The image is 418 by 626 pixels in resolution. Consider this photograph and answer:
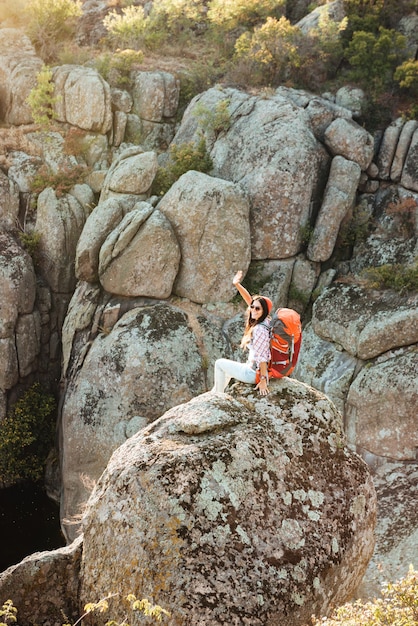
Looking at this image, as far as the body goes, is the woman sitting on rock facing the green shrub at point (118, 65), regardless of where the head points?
no

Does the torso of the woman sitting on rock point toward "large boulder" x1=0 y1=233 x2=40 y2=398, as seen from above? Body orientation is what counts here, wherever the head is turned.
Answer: no

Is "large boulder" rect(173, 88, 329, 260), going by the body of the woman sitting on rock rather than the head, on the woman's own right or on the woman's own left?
on the woman's own right

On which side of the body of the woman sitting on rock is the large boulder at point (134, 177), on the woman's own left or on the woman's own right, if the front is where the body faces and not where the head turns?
on the woman's own right

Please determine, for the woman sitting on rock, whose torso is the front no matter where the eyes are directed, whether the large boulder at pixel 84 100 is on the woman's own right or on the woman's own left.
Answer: on the woman's own right

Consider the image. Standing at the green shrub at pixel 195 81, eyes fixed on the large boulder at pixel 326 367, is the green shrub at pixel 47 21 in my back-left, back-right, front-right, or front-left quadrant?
back-right

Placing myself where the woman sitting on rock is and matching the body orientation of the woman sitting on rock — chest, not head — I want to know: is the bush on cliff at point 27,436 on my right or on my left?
on my right

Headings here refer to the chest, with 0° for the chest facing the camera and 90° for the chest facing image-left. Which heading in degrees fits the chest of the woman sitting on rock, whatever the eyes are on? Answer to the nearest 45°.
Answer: approximately 90°

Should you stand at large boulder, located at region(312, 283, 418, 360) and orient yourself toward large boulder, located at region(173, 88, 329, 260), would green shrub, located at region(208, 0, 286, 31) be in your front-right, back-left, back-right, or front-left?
front-right

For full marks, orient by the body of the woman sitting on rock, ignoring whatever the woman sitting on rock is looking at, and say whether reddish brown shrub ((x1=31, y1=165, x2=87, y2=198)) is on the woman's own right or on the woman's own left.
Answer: on the woman's own right
